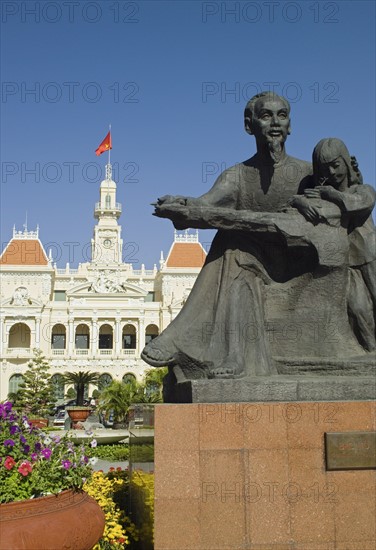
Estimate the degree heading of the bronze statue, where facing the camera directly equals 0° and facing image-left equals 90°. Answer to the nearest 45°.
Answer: approximately 0°

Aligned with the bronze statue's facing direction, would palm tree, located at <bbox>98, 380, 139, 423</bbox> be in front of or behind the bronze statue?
behind

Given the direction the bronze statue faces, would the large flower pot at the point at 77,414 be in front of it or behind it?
behind

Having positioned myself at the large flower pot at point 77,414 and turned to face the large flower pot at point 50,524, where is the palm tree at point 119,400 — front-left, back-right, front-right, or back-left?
back-left

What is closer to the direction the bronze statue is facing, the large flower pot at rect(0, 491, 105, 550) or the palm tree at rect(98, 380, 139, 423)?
the large flower pot

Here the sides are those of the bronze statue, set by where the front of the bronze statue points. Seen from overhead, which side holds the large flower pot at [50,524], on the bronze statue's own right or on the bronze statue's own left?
on the bronze statue's own right
